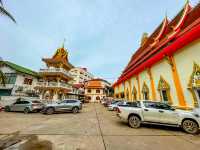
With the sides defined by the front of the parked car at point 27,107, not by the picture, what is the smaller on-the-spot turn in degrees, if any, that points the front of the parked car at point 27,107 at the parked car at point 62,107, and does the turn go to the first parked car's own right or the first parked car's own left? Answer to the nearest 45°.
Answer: approximately 180°

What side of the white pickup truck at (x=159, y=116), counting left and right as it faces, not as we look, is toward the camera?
right

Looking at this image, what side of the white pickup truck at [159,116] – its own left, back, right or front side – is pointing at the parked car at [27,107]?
back

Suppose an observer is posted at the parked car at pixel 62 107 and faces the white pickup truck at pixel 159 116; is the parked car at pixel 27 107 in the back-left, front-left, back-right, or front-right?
back-right

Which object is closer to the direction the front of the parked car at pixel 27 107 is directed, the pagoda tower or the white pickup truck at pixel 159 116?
the pagoda tower

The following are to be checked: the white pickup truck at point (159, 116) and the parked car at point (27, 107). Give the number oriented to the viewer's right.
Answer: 1

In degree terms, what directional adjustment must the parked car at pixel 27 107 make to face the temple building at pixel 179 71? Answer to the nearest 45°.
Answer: approximately 180°

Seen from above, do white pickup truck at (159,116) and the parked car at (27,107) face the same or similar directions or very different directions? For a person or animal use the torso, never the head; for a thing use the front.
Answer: very different directions

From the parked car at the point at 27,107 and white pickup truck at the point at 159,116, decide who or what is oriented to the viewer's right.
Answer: the white pickup truck
